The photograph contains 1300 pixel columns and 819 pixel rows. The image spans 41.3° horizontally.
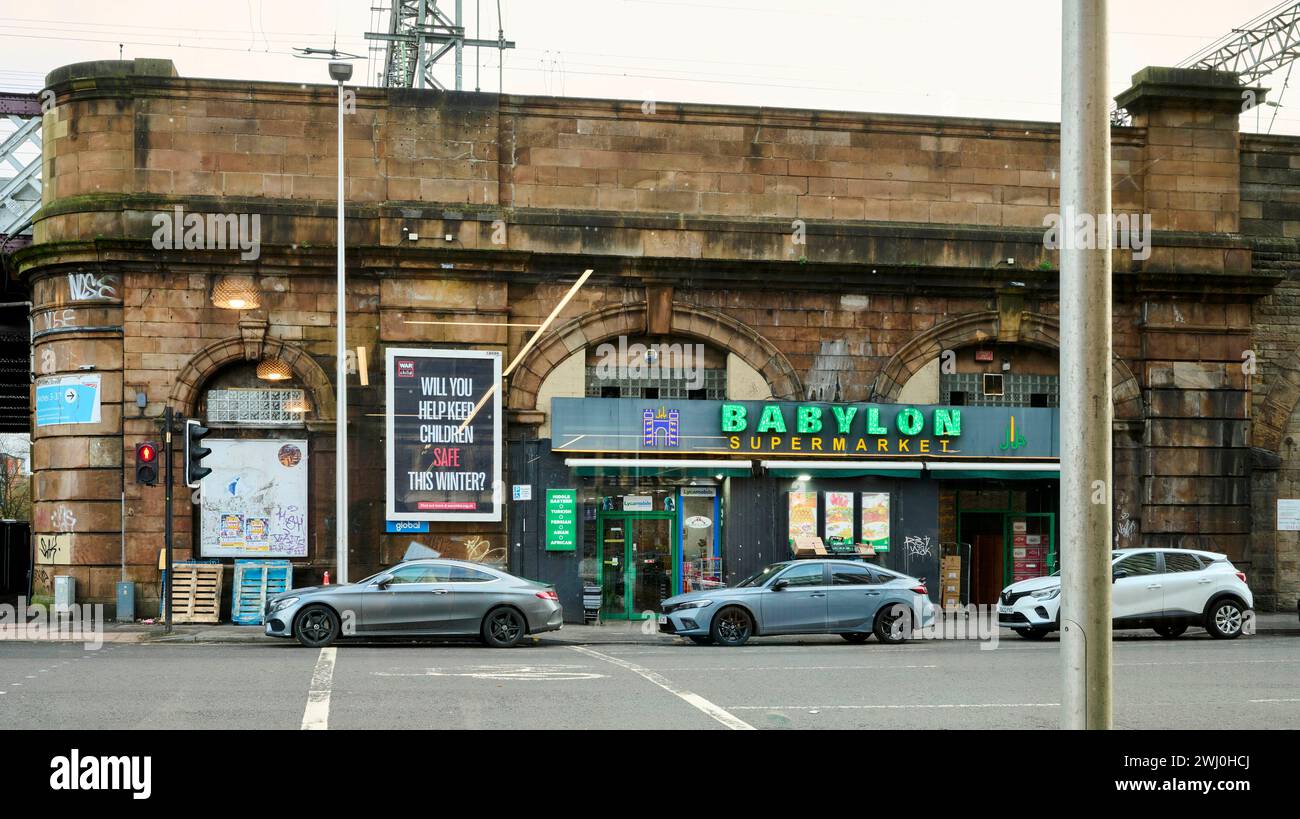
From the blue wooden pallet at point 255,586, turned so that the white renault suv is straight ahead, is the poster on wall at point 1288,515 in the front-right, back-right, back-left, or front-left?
front-left

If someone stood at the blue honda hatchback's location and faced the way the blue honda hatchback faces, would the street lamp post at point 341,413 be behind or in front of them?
in front

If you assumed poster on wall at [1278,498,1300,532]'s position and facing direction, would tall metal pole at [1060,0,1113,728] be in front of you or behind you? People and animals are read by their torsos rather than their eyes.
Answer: in front

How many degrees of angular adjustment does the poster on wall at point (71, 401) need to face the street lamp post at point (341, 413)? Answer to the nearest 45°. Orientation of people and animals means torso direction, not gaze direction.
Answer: approximately 90° to its left

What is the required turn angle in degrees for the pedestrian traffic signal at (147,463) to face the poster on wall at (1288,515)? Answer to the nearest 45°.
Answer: approximately 90° to its left

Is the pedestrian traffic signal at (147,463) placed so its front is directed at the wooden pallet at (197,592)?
no

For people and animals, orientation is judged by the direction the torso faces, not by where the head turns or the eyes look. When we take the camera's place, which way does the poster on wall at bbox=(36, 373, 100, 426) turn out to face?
facing the viewer and to the left of the viewer

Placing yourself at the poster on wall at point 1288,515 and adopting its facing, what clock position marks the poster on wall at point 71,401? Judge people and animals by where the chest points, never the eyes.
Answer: the poster on wall at point 71,401 is roughly at 2 o'clock from the poster on wall at point 1288,515.

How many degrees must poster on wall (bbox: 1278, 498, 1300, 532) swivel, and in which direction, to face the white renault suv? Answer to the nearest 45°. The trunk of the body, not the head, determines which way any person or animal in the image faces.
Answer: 0° — it already faces it

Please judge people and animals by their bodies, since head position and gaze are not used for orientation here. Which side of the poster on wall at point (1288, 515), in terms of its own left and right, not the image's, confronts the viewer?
front

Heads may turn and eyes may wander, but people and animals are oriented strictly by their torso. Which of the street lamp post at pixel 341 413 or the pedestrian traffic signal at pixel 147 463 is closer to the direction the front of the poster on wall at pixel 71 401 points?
the pedestrian traffic signal

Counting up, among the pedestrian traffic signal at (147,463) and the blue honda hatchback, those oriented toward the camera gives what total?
1

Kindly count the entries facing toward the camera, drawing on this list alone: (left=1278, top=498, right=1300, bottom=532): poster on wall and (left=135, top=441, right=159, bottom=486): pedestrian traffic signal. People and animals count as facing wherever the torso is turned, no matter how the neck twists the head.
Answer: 2

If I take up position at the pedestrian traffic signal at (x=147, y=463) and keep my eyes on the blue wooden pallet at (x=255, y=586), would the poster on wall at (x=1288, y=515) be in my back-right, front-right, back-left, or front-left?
front-right

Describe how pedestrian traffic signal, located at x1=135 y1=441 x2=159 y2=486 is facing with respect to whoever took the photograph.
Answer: facing the viewer

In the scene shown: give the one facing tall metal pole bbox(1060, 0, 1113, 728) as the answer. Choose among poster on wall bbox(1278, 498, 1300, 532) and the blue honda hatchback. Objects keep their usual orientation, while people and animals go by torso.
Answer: the poster on wall

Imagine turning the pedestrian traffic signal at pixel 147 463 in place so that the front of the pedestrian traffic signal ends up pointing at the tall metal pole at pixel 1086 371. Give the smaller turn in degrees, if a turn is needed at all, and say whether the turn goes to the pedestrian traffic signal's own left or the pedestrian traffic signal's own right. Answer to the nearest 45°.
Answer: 0° — it already faces it

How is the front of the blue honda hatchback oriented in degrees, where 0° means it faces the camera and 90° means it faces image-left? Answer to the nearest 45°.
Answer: approximately 90°

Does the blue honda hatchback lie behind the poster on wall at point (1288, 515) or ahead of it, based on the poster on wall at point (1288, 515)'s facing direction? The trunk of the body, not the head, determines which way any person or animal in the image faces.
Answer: ahead
